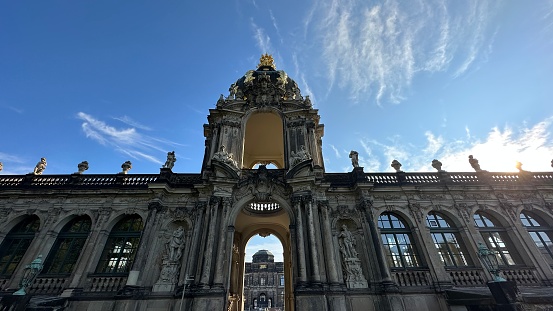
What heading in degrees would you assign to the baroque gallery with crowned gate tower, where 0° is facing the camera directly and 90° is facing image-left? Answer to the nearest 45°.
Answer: approximately 0°
